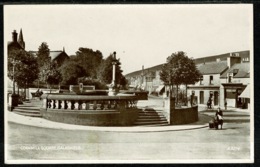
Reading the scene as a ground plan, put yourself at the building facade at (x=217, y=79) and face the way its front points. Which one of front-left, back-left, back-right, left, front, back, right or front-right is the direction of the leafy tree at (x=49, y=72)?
front-right

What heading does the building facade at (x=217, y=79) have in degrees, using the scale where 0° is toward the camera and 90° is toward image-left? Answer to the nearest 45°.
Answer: approximately 45°

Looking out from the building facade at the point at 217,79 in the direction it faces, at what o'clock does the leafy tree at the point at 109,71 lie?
The leafy tree is roughly at 2 o'clock from the building facade.

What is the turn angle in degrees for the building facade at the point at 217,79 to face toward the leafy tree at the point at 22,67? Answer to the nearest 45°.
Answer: approximately 45° to its right
